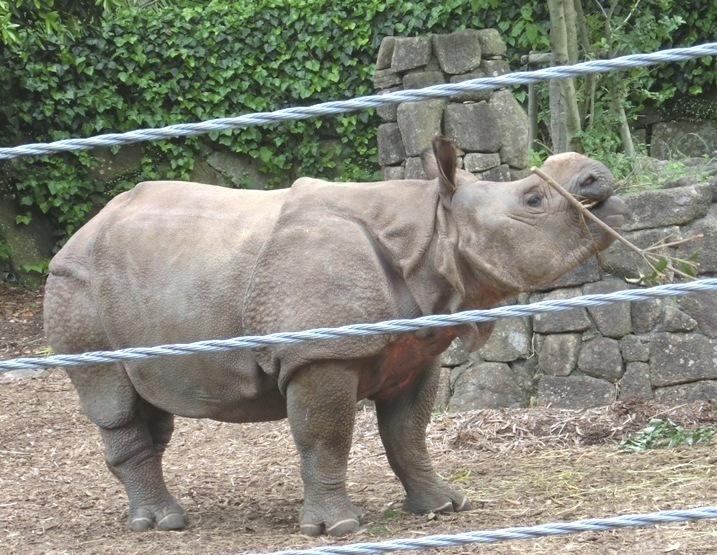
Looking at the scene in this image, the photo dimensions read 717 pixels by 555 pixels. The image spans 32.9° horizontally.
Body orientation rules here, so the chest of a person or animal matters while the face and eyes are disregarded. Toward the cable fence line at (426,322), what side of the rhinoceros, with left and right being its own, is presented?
right

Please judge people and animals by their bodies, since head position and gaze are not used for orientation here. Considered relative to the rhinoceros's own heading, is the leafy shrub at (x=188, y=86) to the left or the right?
on its left

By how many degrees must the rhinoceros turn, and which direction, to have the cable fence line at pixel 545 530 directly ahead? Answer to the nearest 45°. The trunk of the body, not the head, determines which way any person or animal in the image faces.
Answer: approximately 90° to its right

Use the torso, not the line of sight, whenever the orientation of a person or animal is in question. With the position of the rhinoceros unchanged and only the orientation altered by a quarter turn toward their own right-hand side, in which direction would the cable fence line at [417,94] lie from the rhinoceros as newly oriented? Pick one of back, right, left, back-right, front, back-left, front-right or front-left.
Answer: front

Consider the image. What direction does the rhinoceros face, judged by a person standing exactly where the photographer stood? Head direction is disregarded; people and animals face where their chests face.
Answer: facing to the right of the viewer
